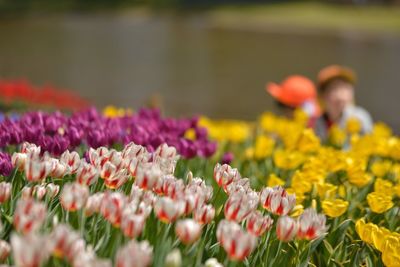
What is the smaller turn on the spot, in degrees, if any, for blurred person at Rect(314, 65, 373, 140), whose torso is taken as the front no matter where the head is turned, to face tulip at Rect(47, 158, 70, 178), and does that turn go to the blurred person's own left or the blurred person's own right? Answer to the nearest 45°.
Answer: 0° — they already face it

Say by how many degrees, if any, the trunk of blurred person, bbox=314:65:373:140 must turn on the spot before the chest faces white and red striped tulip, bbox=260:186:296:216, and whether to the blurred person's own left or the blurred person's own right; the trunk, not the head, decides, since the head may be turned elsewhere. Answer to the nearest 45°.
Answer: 0° — they already face it

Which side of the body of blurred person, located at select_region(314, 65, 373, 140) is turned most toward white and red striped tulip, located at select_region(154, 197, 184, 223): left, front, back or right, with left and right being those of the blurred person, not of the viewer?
front

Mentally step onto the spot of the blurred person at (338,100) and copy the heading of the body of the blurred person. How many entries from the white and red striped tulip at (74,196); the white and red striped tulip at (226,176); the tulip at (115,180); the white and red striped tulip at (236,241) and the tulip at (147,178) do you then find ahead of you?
5

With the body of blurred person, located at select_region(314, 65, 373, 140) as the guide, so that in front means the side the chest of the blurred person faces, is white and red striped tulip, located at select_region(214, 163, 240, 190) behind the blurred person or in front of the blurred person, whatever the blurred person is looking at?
in front

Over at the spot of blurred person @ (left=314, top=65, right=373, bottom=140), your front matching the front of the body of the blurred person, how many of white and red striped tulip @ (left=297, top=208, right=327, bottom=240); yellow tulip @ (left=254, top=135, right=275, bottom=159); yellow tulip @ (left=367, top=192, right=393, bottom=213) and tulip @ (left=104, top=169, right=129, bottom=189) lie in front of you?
4

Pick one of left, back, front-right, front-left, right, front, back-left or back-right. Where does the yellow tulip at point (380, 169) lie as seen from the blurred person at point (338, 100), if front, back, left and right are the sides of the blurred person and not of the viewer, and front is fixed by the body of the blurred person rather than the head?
front

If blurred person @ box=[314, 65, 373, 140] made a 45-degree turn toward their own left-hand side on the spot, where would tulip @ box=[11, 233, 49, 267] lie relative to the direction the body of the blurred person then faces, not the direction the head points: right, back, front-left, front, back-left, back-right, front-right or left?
front-right

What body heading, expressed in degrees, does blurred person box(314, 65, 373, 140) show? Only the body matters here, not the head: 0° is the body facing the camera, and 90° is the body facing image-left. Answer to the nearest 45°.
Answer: approximately 0°

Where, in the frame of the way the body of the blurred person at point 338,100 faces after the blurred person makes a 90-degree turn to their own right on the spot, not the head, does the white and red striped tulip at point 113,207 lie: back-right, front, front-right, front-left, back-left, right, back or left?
left

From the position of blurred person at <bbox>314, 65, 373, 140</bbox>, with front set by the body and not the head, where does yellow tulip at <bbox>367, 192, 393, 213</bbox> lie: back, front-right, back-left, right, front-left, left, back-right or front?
front

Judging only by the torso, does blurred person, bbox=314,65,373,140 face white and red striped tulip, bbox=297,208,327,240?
yes

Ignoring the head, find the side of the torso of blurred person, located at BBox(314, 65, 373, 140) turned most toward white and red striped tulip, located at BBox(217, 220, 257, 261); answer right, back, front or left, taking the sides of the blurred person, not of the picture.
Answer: front

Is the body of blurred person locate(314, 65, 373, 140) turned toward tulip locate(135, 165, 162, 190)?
yes

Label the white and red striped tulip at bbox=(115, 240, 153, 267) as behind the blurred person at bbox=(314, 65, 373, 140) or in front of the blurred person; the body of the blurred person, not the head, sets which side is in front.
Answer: in front
